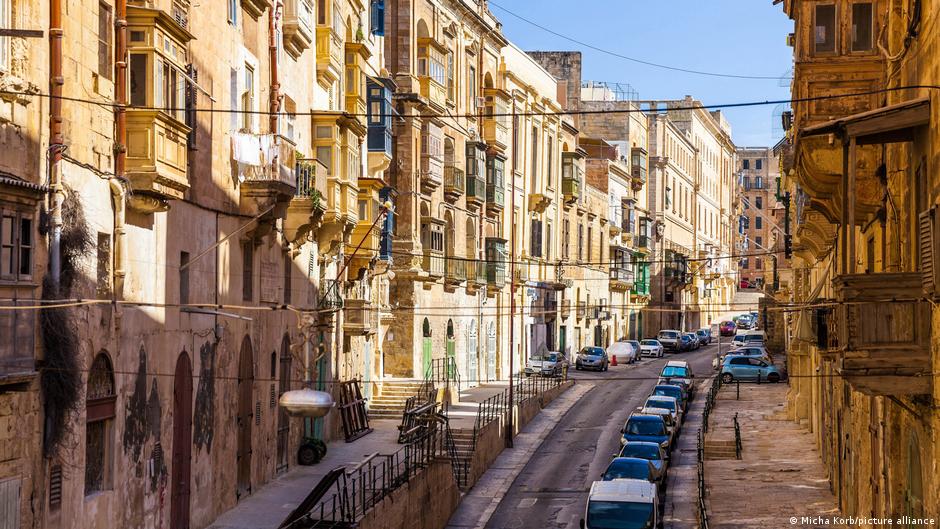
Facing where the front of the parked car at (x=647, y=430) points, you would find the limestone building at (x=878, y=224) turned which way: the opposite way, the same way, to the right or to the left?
to the right

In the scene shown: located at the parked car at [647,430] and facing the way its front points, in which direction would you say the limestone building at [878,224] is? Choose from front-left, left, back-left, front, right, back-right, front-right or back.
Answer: front

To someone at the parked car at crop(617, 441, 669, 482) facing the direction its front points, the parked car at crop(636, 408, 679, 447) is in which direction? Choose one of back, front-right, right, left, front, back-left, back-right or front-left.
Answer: back

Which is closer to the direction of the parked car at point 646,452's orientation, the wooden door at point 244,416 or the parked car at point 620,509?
the parked car

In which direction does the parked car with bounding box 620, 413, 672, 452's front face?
toward the camera

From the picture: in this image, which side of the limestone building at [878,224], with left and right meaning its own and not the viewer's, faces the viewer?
left

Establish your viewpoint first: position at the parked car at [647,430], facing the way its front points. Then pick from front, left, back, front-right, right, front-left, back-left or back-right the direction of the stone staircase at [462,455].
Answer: front-right

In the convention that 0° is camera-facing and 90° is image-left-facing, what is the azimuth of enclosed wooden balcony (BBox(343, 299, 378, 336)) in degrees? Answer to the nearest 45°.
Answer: approximately 315°

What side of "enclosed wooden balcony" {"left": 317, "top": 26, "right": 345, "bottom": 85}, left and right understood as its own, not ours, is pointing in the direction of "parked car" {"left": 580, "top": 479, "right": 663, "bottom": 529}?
front

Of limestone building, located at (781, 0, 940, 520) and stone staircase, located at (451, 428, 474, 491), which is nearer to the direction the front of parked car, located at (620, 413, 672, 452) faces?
the limestone building
